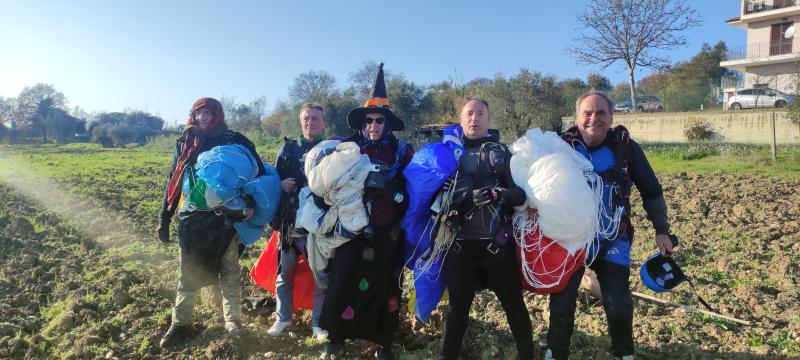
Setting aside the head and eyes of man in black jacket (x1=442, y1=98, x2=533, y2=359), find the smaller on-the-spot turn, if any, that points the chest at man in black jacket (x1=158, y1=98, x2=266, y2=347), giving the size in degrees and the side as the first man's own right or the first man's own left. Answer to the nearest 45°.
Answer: approximately 90° to the first man's own right

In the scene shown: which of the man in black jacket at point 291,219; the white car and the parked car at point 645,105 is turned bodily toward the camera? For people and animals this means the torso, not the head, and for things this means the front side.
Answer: the man in black jacket

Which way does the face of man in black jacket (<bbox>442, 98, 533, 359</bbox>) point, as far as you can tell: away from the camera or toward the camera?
toward the camera

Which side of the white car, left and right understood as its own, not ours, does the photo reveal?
right

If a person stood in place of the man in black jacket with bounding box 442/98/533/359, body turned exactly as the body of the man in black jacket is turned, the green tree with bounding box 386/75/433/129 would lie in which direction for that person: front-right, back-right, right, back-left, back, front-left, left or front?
back

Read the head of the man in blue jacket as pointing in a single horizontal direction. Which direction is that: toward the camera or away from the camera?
toward the camera

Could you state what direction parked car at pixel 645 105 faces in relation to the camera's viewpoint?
facing to the left of the viewer

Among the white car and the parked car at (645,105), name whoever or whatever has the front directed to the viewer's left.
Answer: the parked car

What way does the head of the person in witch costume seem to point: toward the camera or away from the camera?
toward the camera

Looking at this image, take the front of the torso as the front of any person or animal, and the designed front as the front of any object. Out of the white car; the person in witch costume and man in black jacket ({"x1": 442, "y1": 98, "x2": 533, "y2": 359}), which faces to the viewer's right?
the white car

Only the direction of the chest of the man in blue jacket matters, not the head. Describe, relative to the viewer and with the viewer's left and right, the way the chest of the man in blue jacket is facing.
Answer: facing the viewer

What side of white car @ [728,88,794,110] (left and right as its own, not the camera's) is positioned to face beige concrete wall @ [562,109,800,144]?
right

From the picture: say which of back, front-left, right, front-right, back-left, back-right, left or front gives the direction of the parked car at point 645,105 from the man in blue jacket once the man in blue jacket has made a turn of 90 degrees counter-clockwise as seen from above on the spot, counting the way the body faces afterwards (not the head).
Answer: left

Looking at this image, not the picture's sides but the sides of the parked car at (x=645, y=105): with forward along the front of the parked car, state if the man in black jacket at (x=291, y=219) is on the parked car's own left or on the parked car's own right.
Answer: on the parked car's own left

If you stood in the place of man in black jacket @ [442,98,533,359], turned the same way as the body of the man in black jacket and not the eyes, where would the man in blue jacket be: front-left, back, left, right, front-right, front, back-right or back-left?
left

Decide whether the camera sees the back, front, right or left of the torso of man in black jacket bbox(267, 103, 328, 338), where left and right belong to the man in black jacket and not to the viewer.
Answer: front

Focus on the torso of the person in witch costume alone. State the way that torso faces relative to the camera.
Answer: toward the camera

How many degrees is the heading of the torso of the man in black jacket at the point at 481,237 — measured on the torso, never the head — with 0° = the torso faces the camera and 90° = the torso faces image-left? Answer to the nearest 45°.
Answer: approximately 0°
